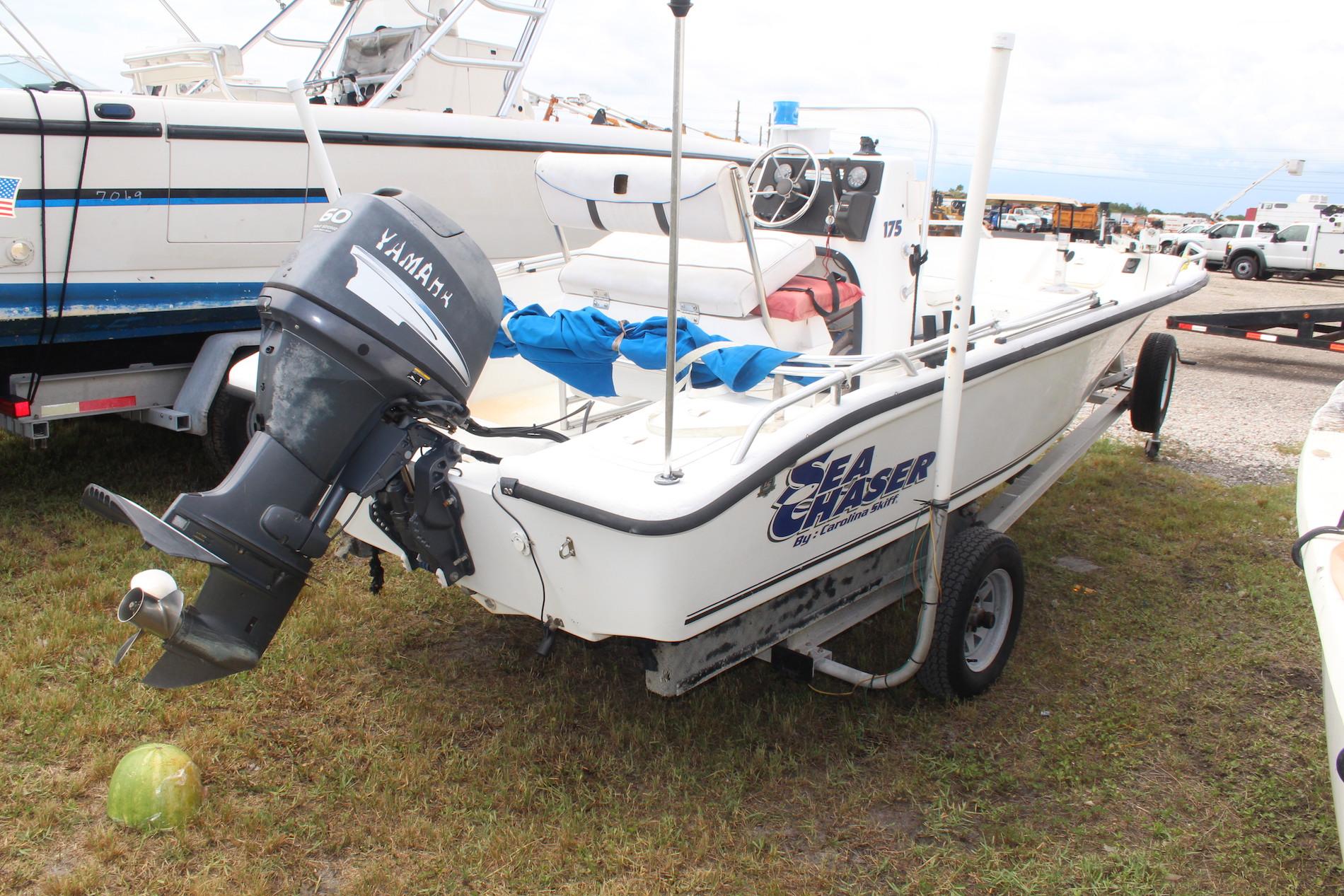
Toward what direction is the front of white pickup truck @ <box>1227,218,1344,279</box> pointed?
to the viewer's left

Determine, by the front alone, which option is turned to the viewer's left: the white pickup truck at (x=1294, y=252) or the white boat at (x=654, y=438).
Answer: the white pickup truck

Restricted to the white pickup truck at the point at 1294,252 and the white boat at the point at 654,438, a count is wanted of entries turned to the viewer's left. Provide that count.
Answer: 1

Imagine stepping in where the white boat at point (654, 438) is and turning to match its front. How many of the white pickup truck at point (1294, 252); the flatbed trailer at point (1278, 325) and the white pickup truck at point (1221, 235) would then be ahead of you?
3

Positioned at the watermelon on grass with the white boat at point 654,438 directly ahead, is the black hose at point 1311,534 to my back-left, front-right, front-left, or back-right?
front-right

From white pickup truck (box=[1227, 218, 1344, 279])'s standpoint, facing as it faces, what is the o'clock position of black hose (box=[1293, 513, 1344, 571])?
The black hose is roughly at 9 o'clock from the white pickup truck.

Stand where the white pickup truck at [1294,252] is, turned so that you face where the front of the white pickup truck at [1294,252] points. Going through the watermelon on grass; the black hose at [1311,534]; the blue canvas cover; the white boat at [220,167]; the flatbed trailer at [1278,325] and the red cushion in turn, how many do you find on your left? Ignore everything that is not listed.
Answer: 6

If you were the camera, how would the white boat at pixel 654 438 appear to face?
facing away from the viewer and to the right of the viewer

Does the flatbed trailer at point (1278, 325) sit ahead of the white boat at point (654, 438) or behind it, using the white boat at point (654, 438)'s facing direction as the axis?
ahead

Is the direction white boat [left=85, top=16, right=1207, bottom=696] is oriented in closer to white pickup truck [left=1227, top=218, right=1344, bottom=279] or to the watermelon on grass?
the white pickup truck

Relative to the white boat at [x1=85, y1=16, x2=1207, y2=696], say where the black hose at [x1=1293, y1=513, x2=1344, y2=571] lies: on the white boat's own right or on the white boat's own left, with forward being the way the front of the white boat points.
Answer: on the white boat's own right

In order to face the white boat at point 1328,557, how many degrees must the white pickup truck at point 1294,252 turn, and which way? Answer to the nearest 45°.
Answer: approximately 90° to its left

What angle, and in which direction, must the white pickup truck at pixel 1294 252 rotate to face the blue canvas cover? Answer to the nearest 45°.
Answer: approximately 90° to its left

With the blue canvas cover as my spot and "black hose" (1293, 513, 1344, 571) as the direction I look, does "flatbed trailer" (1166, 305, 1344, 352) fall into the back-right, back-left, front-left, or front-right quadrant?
front-left

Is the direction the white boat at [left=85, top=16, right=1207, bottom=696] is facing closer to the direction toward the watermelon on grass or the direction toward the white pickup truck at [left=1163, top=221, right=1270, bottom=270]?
the white pickup truck

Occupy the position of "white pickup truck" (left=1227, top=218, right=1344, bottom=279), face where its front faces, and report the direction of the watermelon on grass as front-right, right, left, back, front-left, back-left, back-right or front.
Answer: left

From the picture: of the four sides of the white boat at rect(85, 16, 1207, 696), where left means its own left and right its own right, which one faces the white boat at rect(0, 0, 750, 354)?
left
